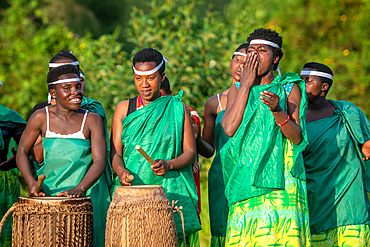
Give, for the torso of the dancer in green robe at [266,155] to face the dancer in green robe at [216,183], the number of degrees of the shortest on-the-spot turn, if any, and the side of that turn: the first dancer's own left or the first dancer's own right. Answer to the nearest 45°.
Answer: approximately 90° to the first dancer's own right

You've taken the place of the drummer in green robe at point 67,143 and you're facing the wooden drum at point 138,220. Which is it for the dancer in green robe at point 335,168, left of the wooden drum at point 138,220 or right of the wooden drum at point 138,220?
left

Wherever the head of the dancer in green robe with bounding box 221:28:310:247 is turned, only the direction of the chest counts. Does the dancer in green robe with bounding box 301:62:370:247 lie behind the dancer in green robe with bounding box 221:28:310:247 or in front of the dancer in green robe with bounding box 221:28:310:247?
behind

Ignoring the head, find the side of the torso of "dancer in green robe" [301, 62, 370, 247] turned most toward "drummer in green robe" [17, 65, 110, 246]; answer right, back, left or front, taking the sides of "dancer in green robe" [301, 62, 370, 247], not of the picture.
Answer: front

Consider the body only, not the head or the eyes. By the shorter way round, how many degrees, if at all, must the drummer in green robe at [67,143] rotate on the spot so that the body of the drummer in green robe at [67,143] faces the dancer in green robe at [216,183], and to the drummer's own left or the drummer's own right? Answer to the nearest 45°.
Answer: approximately 90° to the drummer's own left

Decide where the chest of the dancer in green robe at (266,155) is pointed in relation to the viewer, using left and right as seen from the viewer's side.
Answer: facing the viewer and to the left of the viewer

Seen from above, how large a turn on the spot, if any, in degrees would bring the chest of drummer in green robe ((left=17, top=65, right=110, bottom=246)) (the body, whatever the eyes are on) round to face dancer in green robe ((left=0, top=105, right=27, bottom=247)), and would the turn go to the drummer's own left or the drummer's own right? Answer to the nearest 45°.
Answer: approximately 135° to the drummer's own right

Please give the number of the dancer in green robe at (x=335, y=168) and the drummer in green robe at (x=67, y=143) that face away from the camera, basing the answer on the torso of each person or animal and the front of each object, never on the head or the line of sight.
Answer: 0

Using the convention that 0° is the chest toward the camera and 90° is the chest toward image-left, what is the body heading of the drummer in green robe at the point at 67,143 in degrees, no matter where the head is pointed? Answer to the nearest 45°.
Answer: approximately 0°

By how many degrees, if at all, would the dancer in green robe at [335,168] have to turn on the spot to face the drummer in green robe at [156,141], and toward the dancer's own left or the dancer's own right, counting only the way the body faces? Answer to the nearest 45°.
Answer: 0° — they already face them
